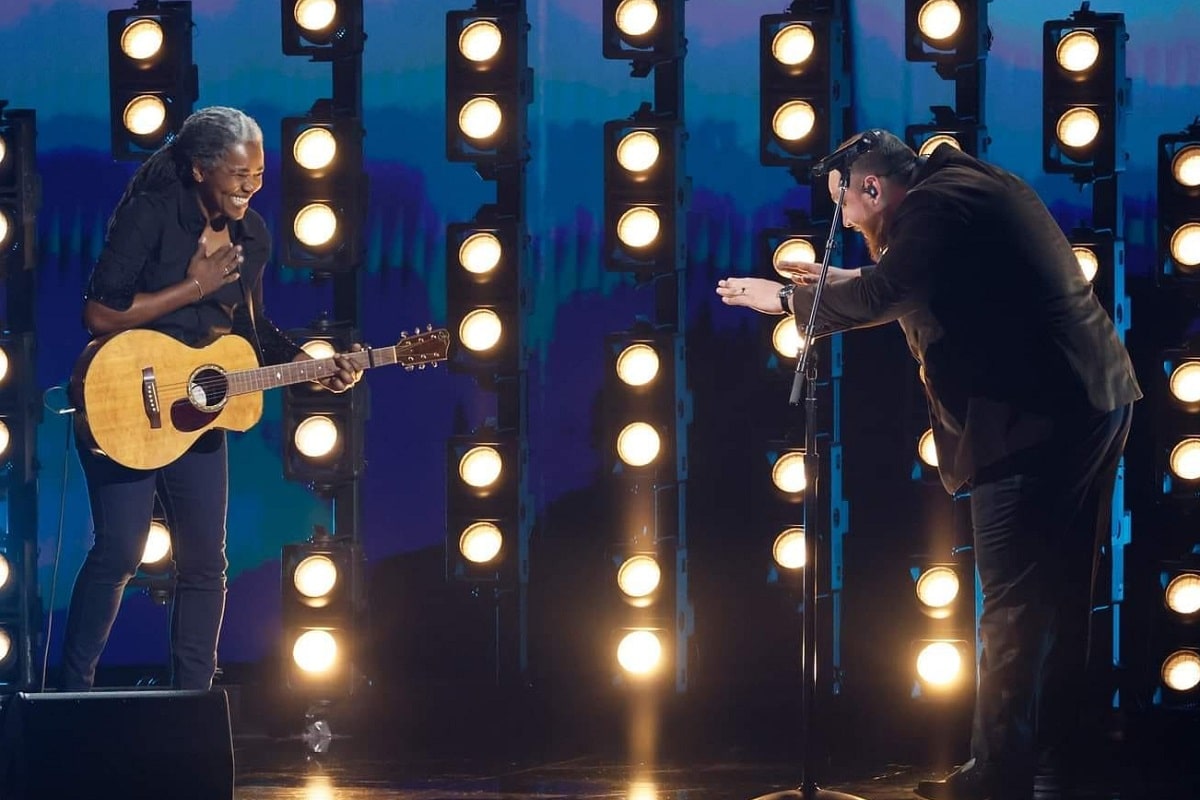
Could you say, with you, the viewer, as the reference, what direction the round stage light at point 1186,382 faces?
facing the viewer

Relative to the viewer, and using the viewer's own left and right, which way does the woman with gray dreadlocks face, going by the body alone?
facing the viewer and to the right of the viewer

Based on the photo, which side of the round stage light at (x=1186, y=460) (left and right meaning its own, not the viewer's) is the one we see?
front

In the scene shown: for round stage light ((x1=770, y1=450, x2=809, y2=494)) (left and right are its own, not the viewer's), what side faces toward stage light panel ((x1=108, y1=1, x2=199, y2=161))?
right

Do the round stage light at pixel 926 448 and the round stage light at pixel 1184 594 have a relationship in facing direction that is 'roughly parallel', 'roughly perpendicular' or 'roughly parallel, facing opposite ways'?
roughly parallel

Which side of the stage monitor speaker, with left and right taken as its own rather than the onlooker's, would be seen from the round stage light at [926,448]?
right

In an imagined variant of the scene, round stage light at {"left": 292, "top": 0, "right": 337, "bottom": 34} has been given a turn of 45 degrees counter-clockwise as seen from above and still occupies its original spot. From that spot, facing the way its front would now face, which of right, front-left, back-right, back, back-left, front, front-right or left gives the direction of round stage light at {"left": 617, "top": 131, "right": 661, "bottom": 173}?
front-left

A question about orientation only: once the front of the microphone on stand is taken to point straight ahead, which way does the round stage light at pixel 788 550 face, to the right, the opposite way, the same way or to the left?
to the right

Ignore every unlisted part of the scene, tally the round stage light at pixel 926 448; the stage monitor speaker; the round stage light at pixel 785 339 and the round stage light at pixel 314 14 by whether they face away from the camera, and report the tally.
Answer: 1

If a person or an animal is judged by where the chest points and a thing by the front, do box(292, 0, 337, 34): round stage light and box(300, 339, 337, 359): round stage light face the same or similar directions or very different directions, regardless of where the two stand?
same or similar directions

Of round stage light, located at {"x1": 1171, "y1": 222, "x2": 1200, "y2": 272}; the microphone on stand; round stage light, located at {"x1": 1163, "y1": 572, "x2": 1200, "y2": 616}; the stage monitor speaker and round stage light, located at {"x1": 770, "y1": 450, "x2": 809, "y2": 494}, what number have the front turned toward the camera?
3

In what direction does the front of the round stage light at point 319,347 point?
toward the camera

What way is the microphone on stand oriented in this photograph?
to the viewer's right

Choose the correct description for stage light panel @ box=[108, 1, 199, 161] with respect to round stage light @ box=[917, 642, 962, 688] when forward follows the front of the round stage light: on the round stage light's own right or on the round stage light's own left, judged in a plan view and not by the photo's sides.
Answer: on the round stage light's own right

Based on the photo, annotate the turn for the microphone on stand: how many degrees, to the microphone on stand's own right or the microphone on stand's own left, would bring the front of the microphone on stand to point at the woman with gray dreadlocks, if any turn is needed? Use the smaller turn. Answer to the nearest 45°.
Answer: approximately 180°
